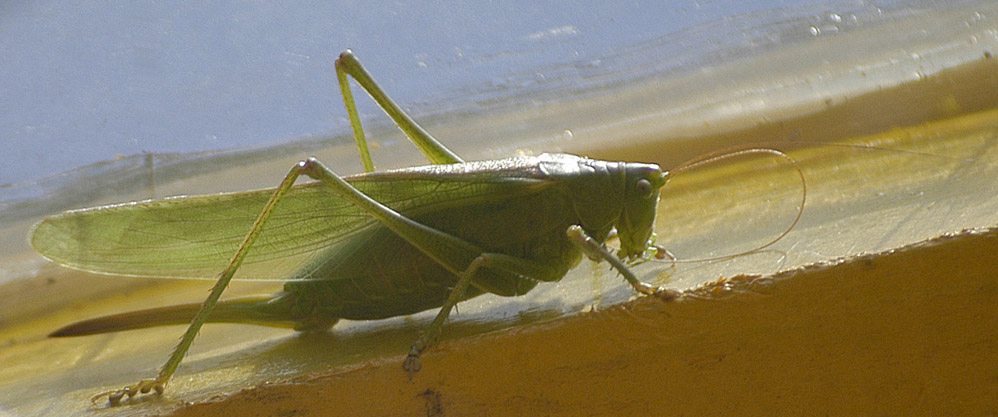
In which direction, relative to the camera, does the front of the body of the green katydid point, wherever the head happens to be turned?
to the viewer's right
